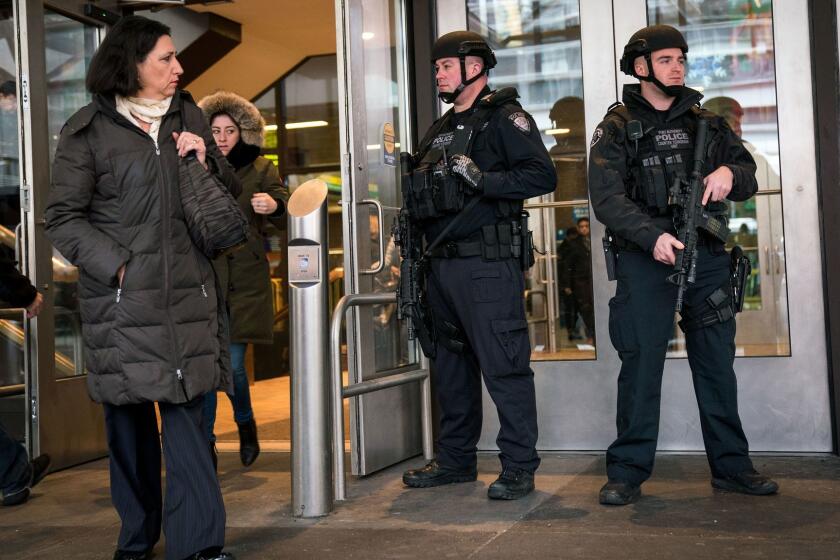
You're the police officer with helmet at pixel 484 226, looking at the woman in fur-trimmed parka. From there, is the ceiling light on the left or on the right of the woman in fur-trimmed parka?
right

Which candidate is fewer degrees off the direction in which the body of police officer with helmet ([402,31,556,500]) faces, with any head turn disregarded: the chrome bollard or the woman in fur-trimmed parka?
the chrome bollard

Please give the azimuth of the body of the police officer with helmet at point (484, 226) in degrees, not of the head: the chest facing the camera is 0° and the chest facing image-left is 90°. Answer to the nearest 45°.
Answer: approximately 45°

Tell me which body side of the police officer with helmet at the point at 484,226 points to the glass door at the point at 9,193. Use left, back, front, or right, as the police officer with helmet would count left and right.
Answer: right

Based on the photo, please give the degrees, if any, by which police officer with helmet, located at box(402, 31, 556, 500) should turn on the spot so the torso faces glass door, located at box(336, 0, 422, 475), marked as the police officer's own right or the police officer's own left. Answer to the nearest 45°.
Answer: approximately 90° to the police officer's own right

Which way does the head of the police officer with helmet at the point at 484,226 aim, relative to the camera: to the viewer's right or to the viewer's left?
to the viewer's left

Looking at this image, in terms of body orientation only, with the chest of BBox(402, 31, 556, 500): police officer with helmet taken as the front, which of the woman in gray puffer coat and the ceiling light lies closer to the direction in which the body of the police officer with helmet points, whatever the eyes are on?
the woman in gray puffer coat

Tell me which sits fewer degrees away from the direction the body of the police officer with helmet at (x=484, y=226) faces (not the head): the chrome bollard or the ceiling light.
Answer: the chrome bollard

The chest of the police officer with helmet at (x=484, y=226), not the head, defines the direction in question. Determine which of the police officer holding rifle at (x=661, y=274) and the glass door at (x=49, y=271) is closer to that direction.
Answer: the glass door

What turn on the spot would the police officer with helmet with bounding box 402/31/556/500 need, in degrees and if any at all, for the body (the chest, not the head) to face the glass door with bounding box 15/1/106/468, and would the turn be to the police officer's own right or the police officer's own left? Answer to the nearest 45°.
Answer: approximately 45° to the police officer's own right
